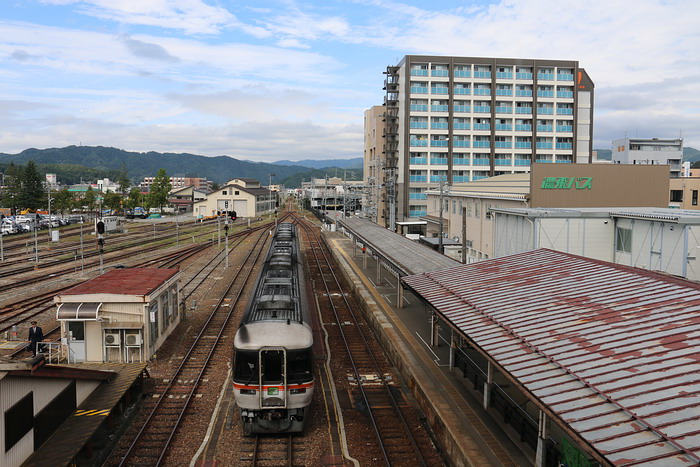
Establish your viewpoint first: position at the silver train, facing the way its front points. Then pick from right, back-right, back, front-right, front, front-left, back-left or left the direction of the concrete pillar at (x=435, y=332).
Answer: back-left

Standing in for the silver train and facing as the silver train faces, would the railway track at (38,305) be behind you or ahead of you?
behind

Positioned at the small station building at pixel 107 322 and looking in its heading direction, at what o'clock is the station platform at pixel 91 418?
The station platform is roughly at 12 o'clock from the small station building.

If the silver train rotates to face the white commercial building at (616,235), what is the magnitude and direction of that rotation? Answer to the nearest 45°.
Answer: approximately 135° to its left

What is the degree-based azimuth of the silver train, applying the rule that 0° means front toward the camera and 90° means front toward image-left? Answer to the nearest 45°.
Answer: approximately 0°

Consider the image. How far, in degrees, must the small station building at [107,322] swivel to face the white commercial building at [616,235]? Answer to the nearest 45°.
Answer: approximately 90° to its left

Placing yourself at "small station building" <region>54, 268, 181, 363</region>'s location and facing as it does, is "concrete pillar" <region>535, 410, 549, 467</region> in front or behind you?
in front

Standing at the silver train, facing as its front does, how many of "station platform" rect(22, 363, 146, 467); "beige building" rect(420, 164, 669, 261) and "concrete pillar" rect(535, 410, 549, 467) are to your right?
1

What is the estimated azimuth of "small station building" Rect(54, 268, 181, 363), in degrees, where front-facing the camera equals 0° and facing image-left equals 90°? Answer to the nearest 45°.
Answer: approximately 0°

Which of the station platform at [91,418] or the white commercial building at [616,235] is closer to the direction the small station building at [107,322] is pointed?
the station platform

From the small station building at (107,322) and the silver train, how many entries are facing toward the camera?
2

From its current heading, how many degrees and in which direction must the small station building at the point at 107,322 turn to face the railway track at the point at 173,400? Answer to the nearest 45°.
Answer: approximately 45° to its left
